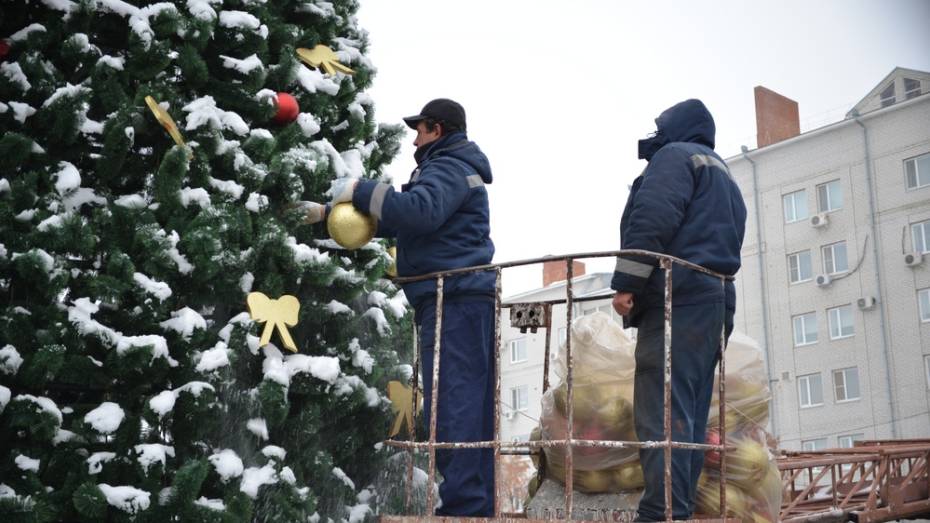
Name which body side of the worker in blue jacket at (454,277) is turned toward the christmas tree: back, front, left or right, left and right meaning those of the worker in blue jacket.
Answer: front

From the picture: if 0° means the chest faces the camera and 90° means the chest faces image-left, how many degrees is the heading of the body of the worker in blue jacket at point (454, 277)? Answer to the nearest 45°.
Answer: approximately 90°

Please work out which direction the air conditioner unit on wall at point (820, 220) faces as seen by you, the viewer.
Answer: facing the viewer and to the left of the viewer

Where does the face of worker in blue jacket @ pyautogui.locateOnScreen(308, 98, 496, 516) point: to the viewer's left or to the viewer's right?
to the viewer's left

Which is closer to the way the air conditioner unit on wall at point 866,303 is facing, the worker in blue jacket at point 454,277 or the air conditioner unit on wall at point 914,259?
the worker in blue jacket

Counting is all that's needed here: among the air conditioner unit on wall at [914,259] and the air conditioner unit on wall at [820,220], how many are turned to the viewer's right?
0

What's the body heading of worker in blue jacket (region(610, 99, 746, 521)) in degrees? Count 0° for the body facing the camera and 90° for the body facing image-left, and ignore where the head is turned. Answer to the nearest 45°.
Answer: approximately 135°

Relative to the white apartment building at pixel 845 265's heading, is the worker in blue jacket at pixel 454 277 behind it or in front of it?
in front

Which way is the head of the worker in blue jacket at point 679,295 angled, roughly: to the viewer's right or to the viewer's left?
to the viewer's left

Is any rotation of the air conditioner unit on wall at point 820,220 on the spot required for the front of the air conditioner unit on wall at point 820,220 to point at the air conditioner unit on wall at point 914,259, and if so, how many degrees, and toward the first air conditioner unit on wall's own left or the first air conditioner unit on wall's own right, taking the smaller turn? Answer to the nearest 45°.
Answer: approximately 135° to the first air conditioner unit on wall's own left

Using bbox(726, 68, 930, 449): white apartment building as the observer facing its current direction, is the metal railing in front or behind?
in front

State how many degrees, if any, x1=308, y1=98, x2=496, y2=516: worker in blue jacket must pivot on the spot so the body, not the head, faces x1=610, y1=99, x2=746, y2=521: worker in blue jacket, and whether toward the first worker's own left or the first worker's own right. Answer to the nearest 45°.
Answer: approximately 180°
